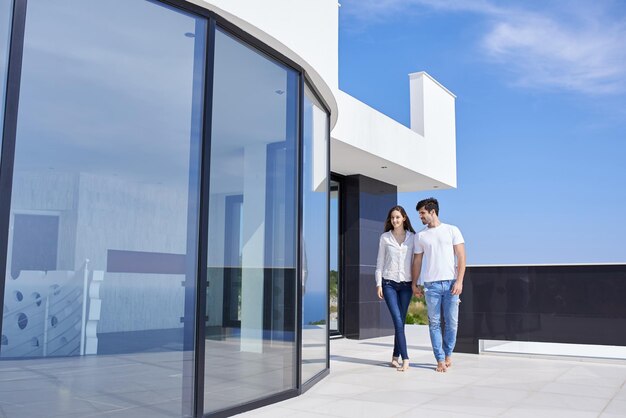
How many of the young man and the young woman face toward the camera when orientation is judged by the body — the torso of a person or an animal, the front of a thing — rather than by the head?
2

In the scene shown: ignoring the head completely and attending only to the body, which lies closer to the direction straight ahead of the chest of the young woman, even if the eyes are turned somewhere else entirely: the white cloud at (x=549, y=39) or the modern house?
the modern house

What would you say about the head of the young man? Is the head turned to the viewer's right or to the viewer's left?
to the viewer's left

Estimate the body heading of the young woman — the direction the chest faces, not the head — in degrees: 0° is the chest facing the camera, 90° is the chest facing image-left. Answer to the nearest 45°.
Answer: approximately 0°

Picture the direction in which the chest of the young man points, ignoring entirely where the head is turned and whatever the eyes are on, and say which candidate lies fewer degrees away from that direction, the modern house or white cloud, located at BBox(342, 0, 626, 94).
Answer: the modern house

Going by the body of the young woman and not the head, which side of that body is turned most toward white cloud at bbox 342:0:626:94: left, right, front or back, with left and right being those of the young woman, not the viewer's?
back
